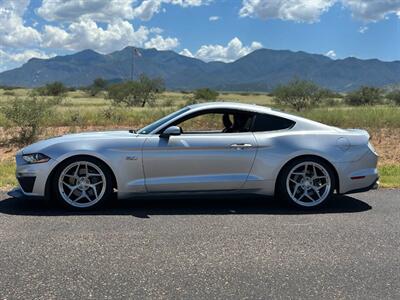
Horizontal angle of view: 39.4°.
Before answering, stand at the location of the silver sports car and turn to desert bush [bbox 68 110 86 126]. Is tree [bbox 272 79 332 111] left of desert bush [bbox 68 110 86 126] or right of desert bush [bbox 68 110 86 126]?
right

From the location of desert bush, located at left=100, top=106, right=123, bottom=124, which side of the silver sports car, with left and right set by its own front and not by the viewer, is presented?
right

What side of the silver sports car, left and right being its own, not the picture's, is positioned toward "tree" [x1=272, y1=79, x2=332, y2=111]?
right

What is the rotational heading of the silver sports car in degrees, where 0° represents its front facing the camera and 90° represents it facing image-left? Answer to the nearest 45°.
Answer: approximately 90°
